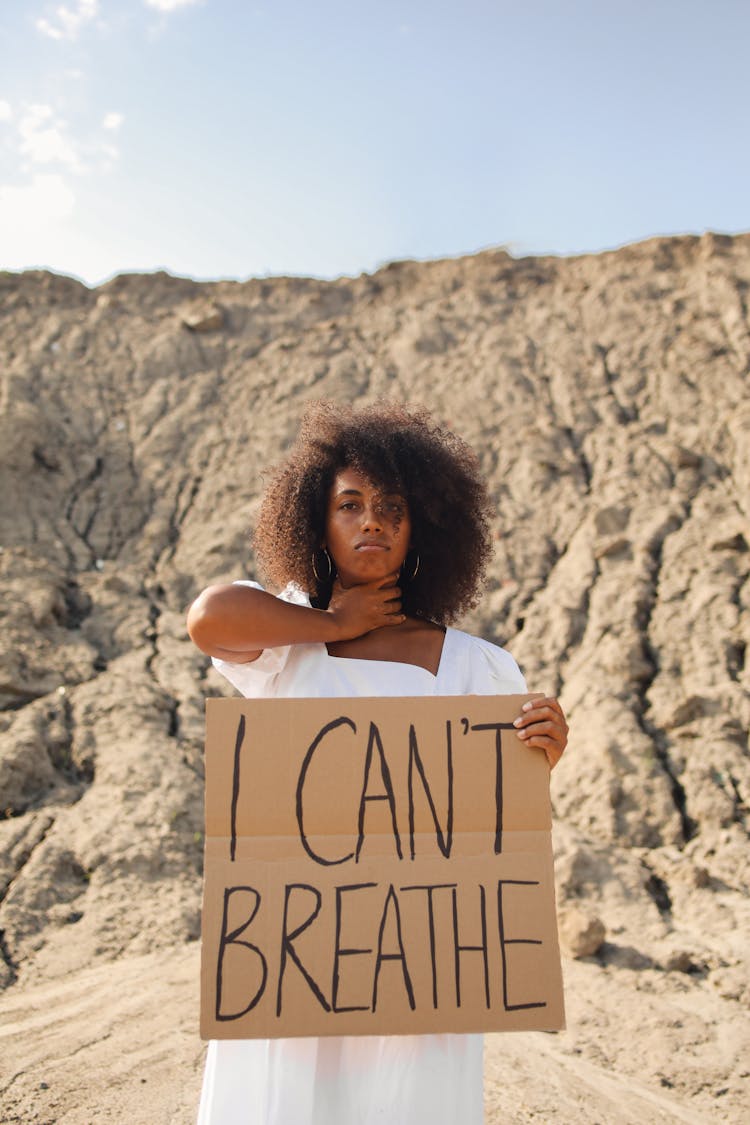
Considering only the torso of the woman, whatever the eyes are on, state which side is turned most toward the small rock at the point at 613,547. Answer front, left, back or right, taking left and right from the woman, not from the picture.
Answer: back

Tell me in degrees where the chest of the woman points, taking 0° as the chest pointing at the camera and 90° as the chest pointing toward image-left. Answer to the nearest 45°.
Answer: approximately 0°

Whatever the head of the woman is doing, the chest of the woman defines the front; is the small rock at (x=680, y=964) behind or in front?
behind

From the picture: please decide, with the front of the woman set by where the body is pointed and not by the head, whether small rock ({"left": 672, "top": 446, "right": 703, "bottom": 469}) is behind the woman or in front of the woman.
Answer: behind

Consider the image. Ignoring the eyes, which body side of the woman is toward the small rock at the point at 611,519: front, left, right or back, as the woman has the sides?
back

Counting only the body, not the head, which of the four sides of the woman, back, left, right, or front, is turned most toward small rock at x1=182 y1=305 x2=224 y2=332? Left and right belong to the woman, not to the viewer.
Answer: back
